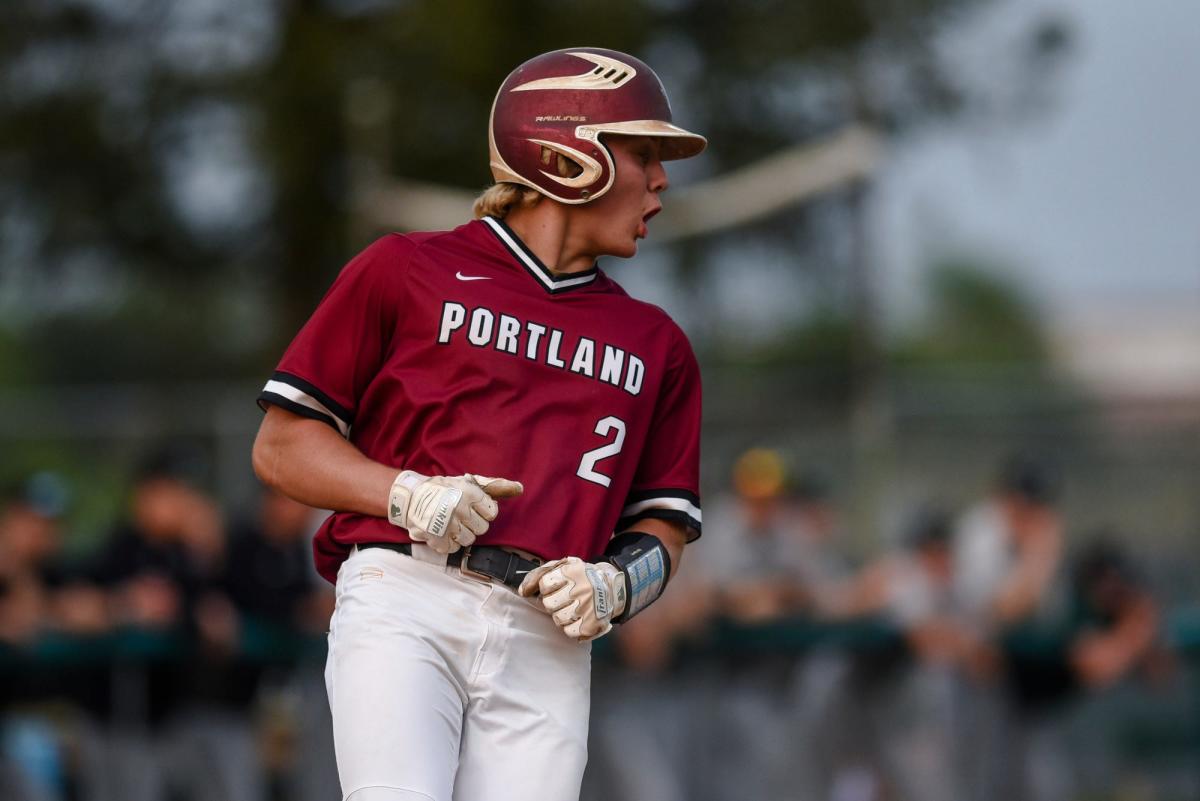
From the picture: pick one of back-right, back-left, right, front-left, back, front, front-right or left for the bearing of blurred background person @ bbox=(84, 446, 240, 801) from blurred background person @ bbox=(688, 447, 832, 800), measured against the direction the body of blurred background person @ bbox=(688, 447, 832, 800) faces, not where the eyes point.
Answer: front-right

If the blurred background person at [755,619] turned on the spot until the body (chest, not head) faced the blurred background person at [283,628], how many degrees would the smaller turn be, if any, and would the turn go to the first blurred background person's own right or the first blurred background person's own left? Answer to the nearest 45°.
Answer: approximately 45° to the first blurred background person's own right

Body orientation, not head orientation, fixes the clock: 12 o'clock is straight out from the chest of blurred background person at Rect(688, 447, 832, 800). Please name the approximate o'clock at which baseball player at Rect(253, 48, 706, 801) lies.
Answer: The baseball player is roughly at 12 o'clock from the blurred background person.

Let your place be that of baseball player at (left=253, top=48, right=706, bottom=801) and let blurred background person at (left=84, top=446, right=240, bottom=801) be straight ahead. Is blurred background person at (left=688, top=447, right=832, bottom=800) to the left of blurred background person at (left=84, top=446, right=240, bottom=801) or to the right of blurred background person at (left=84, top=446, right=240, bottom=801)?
right

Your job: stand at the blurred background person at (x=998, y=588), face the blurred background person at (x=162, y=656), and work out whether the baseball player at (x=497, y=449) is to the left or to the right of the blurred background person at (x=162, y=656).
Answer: left

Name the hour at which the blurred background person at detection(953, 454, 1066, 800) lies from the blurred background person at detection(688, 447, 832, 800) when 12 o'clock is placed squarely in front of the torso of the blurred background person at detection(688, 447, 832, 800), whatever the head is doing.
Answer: the blurred background person at detection(953, 454, 1066, 800) is roughly at 9 o'clock from the blurred background person at detection(688, 447, 832, 800).

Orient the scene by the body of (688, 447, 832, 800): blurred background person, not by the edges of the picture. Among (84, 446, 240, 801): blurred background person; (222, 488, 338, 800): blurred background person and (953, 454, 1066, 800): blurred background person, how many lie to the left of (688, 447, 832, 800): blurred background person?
1

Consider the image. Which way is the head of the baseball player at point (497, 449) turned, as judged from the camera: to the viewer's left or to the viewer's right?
to the viewer's right

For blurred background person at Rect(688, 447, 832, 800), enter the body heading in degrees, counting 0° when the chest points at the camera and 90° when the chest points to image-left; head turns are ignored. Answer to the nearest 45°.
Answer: approximately 0°
